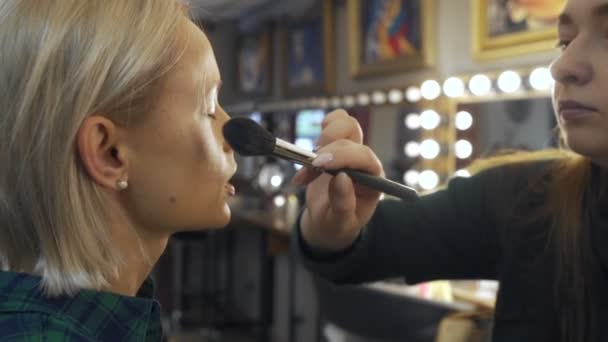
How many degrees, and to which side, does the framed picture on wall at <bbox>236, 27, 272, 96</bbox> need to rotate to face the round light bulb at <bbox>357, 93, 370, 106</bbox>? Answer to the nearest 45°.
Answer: approximately 45° to its left

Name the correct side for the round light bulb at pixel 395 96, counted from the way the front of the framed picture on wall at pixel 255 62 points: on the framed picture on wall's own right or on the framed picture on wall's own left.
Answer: on the framed picture on wall's own left

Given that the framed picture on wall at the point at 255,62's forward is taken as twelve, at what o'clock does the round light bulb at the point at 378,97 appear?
The round light bulb is roughly at 10 o'clock from the framed picture on wall.

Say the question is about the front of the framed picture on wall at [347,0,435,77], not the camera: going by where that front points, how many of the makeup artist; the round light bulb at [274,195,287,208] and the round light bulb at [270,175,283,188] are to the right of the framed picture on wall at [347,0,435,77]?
2

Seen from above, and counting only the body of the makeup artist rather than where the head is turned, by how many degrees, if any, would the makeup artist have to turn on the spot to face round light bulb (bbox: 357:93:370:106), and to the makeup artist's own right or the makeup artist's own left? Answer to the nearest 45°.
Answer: approximately 135° to the makeup artist's own right

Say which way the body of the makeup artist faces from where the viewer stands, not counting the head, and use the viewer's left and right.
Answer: facing the viewer and to the left of the viewer

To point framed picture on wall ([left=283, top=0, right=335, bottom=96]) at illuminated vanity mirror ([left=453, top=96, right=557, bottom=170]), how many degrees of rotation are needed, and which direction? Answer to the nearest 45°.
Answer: approximately 90° to its left

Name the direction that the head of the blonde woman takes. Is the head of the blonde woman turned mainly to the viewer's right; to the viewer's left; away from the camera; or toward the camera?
to the viewer's right

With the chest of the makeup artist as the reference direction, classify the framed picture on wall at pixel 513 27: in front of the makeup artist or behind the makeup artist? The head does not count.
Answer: behind

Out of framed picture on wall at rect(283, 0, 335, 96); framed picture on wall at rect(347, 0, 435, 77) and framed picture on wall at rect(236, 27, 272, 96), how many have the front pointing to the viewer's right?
0
